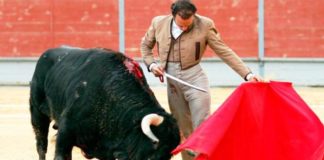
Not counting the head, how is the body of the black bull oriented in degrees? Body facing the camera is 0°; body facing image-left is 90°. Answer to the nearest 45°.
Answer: approximately 315°
